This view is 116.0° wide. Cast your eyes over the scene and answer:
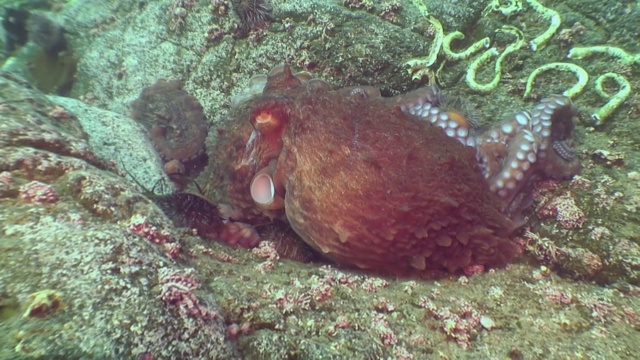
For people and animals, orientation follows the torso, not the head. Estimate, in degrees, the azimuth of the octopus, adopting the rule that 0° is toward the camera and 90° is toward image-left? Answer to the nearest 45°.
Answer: approximately 90°
